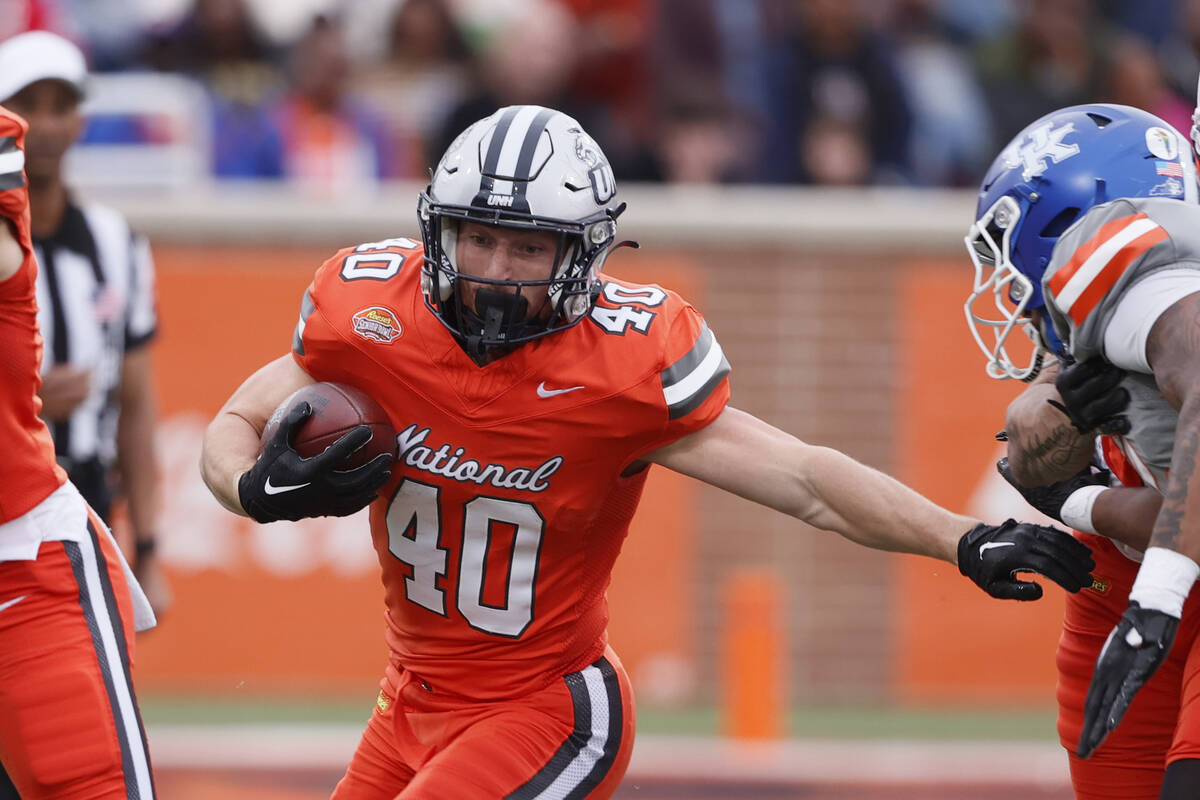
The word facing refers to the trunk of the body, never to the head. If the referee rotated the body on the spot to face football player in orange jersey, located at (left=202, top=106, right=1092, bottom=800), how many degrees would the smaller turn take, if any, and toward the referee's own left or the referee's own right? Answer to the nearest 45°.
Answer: approximately 45° to the referee's own left

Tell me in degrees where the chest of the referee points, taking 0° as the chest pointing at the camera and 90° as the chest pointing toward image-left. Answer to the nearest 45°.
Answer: approximately 0°
